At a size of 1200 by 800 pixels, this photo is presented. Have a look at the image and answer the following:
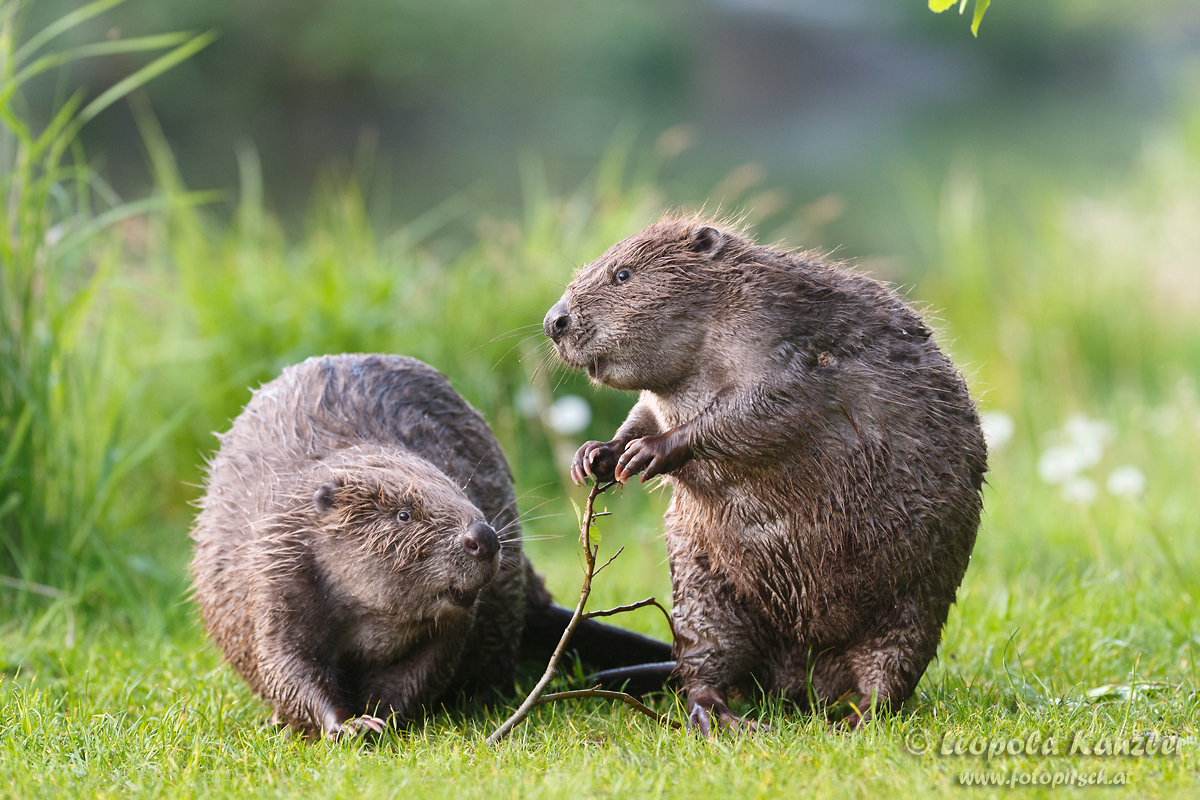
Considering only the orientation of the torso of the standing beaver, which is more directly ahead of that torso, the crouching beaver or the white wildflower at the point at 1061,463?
the crouching beaver

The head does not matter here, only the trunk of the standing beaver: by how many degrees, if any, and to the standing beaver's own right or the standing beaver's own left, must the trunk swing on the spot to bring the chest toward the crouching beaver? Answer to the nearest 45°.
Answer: approximately 45° to the standing beaver's own right

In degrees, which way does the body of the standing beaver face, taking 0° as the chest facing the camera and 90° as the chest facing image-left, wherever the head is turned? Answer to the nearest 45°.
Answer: approximately 45°

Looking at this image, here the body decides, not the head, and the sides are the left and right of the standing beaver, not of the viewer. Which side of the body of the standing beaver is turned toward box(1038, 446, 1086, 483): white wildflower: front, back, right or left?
back
